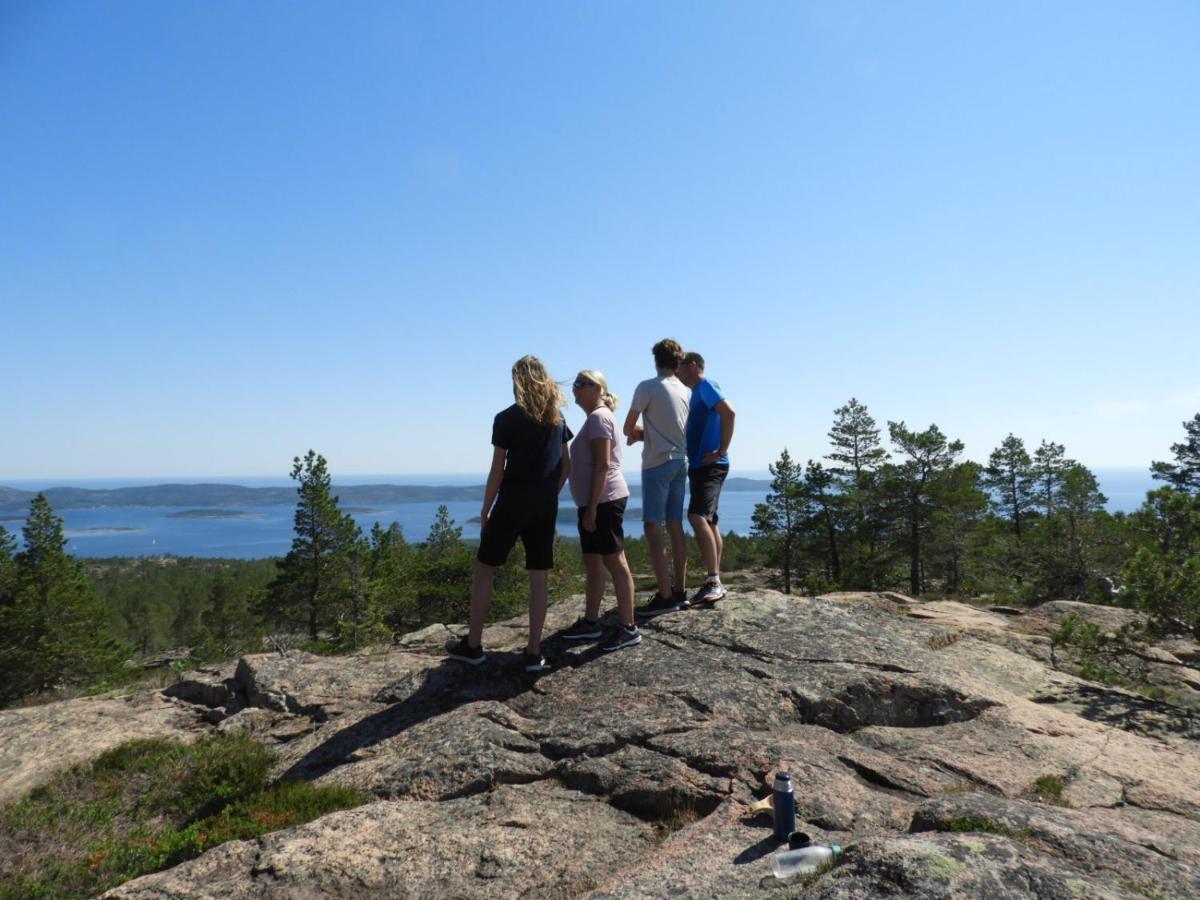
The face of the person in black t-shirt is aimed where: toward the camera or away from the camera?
away from the camera

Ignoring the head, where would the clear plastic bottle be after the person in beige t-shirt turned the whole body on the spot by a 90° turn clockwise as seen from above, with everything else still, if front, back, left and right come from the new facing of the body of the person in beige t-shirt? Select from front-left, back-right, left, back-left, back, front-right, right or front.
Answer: back-right

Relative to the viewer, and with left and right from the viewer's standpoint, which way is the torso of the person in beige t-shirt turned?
facing away from the viewer and to the left of the viewer

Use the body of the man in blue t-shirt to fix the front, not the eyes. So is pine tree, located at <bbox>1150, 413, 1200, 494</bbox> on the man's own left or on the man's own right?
on the man's own right

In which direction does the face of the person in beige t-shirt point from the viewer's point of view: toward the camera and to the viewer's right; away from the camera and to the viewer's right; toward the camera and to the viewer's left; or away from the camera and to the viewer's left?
away from the camera and to the viewer's right

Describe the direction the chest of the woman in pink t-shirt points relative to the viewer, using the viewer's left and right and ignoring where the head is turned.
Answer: facing to the left of the viewer
